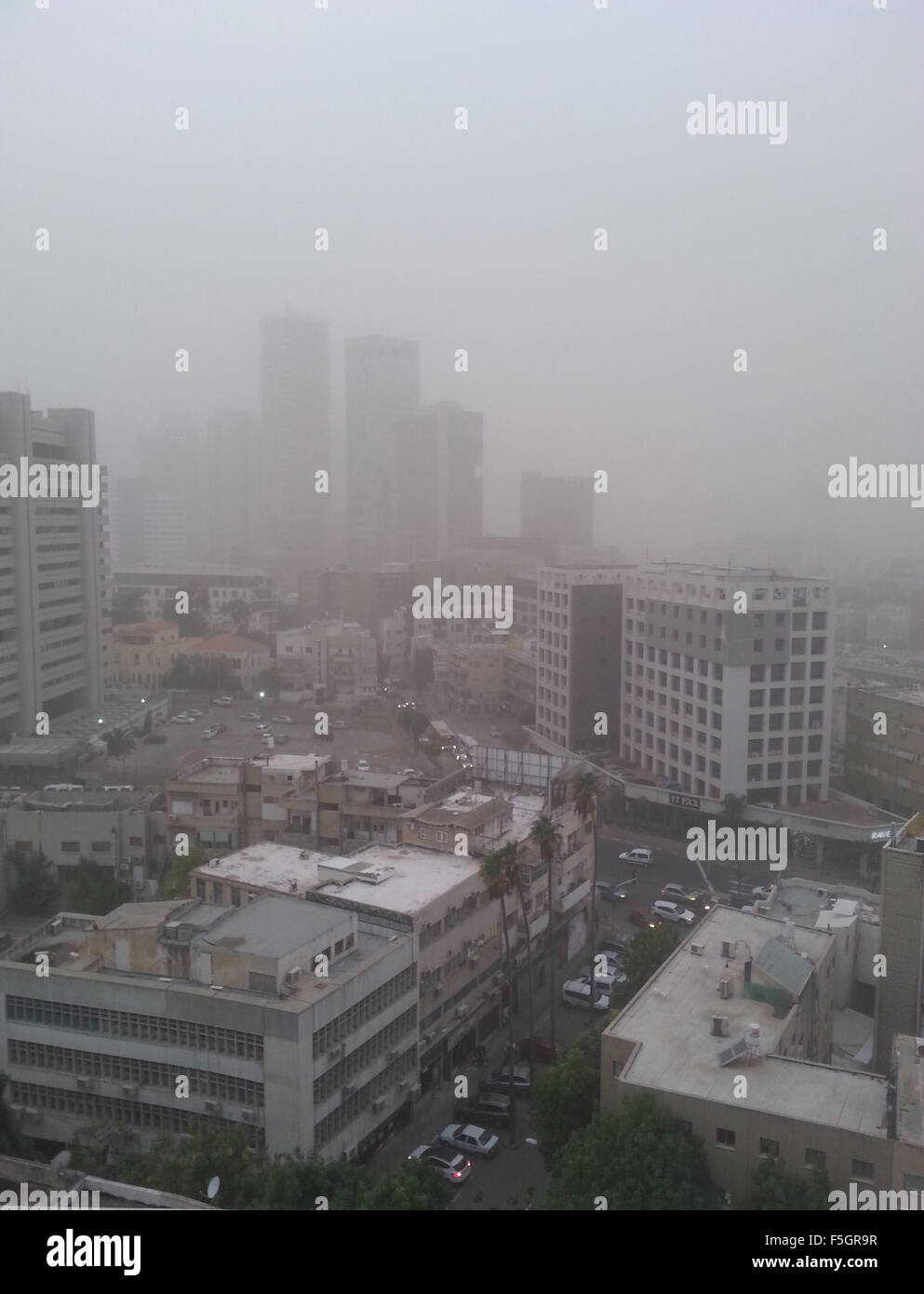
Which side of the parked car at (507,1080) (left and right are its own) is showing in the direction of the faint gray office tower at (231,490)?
right

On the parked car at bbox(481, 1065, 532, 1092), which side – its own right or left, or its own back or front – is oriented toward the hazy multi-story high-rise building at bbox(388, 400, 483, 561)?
right

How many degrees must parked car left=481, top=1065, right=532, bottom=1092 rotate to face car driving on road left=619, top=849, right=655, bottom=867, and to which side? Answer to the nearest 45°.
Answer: approximately 90° to its right

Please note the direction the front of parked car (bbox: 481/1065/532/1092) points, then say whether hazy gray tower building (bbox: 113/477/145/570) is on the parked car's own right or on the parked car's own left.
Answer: on the parked car's own right

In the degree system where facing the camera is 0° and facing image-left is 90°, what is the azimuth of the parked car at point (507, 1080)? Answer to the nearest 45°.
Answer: approximately 90°

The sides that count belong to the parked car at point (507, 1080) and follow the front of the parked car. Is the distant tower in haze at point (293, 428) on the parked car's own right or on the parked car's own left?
on the parked car's own right
